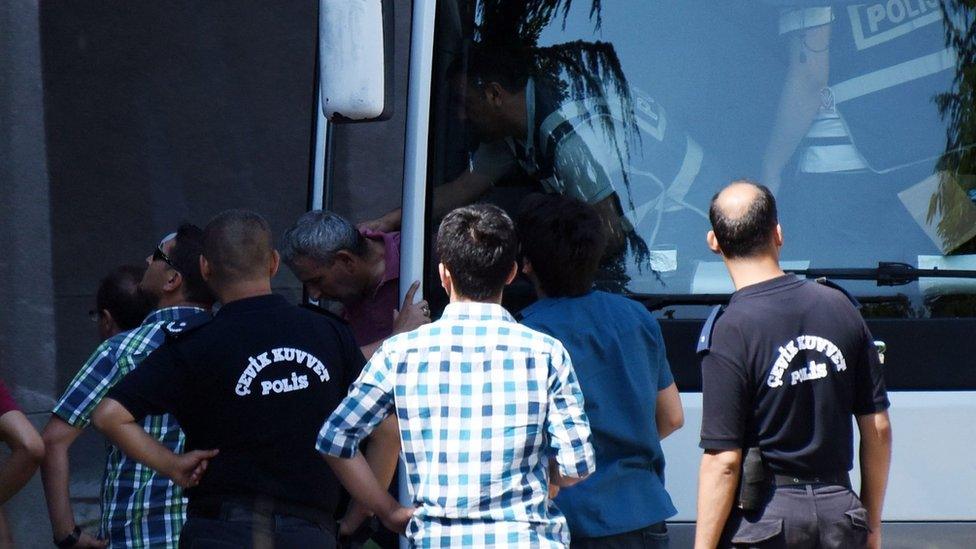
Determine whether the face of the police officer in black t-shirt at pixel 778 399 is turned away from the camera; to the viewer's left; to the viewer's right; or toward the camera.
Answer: away from the camera

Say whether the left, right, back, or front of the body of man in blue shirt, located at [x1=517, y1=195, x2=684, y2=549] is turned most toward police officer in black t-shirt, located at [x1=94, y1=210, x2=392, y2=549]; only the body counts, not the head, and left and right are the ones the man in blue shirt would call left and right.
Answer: left

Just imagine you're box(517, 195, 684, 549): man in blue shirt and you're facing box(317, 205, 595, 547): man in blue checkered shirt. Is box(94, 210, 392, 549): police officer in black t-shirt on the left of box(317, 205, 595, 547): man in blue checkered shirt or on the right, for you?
right

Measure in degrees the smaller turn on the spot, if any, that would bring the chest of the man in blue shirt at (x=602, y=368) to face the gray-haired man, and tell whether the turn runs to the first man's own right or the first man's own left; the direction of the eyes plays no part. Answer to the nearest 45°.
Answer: approximately 45° to the first man's own left

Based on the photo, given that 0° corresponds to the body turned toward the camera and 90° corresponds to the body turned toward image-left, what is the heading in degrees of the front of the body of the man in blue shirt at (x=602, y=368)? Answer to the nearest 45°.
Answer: approximately 180°

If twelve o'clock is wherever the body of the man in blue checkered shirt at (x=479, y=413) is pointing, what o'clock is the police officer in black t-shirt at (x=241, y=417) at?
The police officer in black t-shirt is roughly at 10 o'clock from the man in blue checkered shirt.

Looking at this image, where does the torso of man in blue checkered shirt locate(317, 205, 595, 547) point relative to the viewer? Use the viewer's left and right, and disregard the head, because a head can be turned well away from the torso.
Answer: facing away from the viewer

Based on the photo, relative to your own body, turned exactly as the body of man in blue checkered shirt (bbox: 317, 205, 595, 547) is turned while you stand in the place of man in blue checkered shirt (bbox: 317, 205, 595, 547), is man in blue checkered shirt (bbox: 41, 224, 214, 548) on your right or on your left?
on your left

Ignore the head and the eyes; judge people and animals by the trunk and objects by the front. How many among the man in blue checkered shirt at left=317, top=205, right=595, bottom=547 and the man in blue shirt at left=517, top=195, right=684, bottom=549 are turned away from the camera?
2

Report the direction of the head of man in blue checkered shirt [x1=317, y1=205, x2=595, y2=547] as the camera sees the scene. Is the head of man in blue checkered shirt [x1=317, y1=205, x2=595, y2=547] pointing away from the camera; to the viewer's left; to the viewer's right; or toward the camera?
away from the camera
